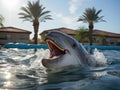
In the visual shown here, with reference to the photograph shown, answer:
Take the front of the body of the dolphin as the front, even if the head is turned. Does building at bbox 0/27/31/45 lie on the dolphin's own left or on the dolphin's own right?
on the dolphin's own right

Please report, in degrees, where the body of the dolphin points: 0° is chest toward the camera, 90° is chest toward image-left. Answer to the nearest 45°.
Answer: approximately 90°
